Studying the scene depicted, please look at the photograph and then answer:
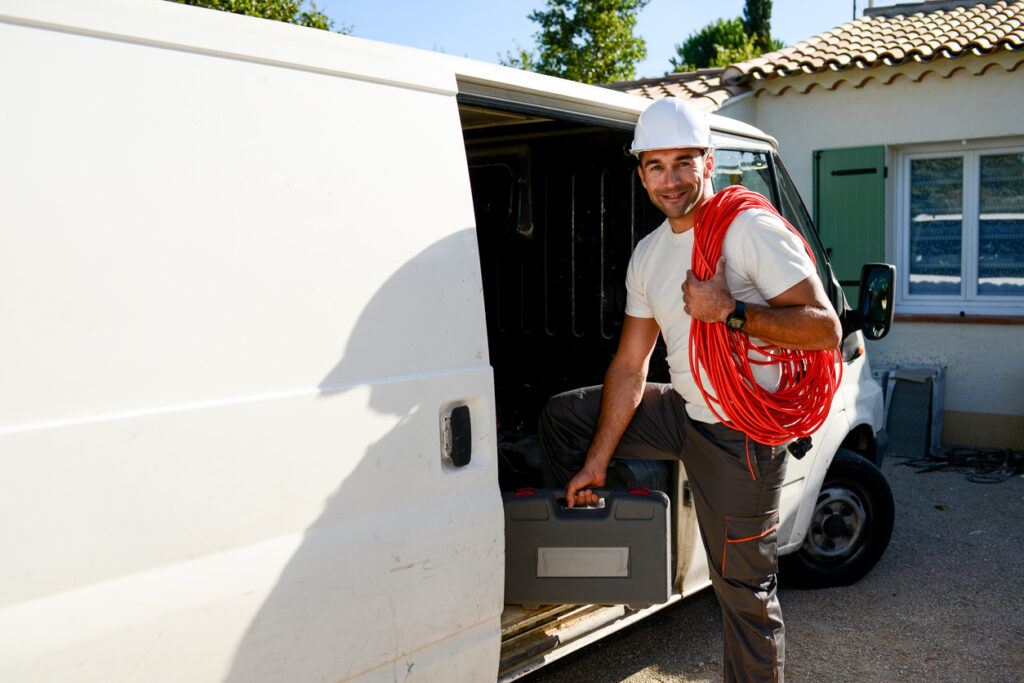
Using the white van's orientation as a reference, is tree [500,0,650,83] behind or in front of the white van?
in front

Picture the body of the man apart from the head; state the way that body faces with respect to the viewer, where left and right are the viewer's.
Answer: facing the viewer and to the left of the viewer

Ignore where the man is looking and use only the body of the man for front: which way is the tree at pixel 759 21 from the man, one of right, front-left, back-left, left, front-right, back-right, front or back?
back-right

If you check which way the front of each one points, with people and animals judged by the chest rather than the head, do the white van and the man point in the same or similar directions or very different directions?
very different directions

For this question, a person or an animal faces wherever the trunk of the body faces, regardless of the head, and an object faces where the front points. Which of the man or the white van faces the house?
the white van

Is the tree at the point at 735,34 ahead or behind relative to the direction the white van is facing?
ahead

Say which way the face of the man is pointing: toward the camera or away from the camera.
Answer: toward the camera

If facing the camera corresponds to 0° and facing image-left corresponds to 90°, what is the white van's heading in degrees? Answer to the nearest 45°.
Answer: approximately 225°
